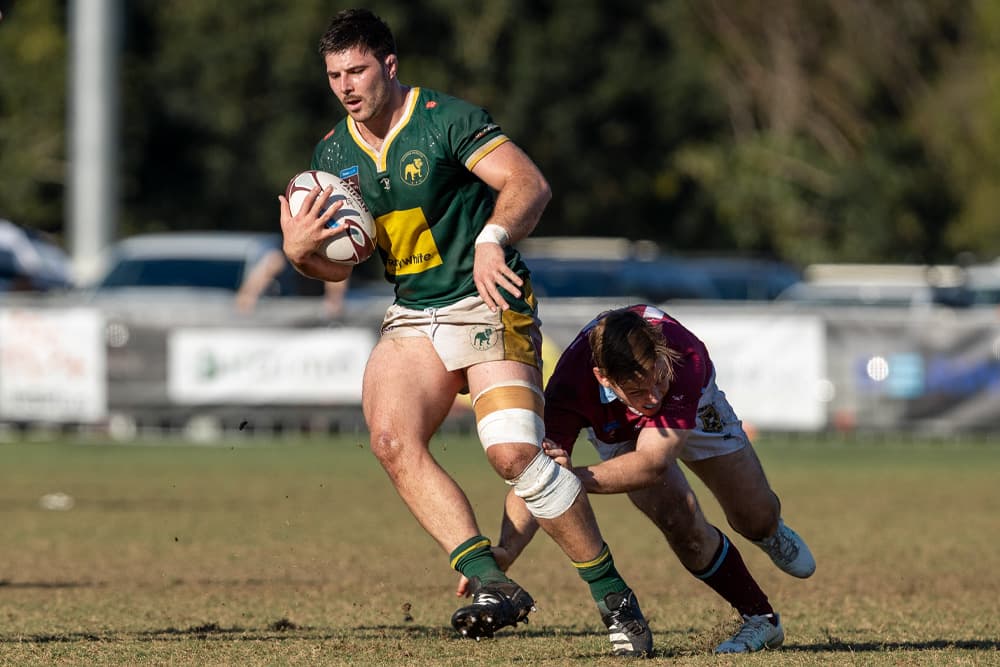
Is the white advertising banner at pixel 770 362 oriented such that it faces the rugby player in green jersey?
yes

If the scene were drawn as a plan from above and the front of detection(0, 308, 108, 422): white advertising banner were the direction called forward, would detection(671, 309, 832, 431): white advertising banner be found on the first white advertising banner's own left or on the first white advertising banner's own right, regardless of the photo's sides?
on the first white advertising banner's own left

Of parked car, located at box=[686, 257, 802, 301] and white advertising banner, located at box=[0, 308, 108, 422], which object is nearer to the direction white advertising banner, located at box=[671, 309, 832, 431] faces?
the white advertising banner

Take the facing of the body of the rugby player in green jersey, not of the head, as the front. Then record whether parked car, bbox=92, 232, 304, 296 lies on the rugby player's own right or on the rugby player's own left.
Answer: on the rugby player's own right

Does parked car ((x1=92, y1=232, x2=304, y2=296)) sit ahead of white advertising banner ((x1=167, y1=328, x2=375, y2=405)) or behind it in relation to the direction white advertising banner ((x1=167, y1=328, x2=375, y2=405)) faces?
behind

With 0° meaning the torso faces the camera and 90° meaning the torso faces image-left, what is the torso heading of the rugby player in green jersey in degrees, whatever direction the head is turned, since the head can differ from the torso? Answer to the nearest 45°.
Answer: approximately 45°

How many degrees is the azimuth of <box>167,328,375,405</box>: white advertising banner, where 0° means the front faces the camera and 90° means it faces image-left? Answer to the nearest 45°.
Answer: approximately 0°

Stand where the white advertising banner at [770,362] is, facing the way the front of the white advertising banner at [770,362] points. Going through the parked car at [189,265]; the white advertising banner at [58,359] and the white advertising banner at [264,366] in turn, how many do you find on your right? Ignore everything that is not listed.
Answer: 3

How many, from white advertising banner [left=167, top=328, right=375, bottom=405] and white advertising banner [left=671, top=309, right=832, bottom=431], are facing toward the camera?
2

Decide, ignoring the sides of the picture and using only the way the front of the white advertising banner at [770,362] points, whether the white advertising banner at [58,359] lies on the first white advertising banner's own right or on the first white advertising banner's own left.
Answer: on the first white advertising banner's own right

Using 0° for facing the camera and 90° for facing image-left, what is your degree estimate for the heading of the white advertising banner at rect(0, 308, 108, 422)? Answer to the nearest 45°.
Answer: approximately 0°

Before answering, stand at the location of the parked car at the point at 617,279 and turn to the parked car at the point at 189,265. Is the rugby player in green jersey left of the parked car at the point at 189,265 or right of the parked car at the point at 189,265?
left

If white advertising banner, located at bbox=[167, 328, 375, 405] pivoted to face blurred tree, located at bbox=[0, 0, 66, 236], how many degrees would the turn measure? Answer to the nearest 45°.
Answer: approximately 180°

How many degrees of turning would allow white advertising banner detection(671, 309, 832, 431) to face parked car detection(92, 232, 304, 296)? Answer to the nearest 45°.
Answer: approximately 90° to its right
